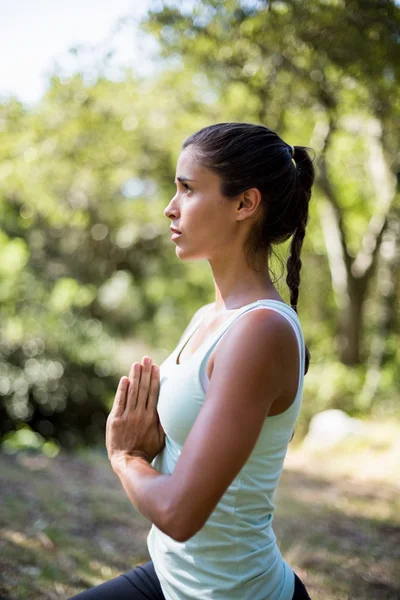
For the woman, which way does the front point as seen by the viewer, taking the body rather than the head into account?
to the viewer's left

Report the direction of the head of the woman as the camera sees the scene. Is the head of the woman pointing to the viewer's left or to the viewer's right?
to the viewer's left
